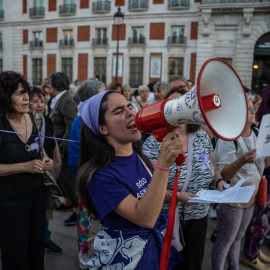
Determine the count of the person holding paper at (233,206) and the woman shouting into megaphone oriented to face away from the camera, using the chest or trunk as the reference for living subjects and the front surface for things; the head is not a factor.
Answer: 0

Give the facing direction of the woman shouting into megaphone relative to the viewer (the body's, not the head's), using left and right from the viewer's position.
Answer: facing the viewer and to the right of the viewer

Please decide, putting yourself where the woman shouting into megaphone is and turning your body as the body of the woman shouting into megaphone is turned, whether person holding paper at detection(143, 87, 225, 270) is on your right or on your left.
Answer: on your left

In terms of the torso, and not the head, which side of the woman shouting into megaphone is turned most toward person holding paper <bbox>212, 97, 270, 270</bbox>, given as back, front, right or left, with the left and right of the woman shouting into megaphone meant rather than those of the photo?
left
